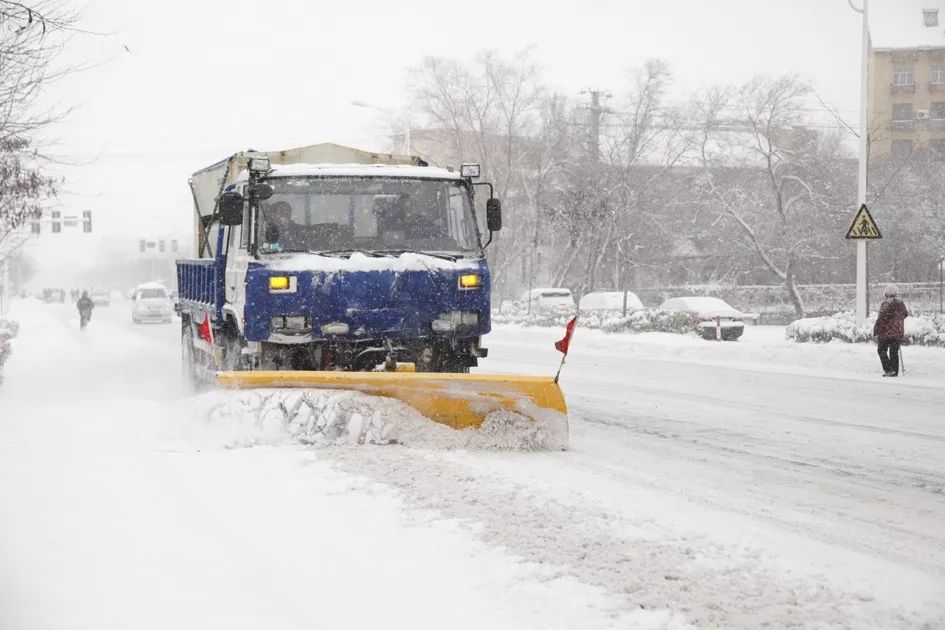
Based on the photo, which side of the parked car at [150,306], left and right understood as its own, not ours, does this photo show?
front

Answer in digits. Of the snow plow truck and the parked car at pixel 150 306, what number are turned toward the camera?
2

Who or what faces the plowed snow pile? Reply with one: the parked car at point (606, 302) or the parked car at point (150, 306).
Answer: the parked car at point (150, 306)

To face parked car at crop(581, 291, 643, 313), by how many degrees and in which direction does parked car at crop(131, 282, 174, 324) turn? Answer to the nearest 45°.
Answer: approximately 45° to its left

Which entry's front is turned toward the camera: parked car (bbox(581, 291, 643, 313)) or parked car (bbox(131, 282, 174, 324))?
parked car (bbox(131, 282, 174, 324))

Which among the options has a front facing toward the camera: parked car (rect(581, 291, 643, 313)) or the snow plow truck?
the snow plow truck

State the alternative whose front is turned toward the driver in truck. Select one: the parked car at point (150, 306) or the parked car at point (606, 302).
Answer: the parked car at point (150, 306)

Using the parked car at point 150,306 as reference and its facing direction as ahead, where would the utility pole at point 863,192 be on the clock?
The utility pole is roughly at 11 o'clock from the parked car.

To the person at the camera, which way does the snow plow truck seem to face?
facing the viewer

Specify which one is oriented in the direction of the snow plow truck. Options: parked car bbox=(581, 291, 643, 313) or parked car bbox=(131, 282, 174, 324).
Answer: parked car bbox=(131, 282, 174, 324)

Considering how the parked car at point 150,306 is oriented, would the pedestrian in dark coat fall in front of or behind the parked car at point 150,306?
in front

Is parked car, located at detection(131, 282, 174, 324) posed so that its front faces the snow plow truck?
yes
